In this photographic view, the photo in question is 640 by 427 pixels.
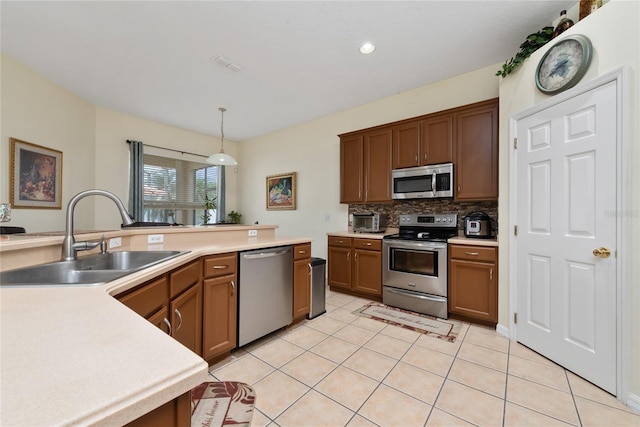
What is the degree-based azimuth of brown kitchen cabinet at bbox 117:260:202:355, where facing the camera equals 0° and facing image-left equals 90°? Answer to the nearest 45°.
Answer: approximately 315°

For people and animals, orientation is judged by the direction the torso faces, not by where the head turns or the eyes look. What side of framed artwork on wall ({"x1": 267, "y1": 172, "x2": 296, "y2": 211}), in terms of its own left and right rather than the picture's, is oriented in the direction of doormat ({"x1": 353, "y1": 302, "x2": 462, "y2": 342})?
left

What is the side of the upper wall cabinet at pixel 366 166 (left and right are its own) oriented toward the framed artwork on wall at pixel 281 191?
right

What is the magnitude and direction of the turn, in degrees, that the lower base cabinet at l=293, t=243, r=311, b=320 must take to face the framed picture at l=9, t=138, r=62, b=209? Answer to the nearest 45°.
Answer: approximately 135° to its right

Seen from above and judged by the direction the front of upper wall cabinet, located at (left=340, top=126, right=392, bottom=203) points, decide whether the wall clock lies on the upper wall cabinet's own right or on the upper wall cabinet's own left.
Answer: on the upper wall cabinet's own left

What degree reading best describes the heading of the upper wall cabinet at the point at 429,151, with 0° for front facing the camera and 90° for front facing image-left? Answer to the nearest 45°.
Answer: approximately 45°

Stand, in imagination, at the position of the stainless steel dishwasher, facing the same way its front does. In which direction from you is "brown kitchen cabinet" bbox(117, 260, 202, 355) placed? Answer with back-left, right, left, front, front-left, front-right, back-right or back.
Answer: right

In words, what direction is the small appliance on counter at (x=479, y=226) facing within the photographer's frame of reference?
facing the viewer and to the left of the viewer

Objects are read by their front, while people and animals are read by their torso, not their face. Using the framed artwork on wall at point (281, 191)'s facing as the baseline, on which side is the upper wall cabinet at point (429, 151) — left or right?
on its left

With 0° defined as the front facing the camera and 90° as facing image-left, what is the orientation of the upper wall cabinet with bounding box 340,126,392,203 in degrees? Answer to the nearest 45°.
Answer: approximately 45°

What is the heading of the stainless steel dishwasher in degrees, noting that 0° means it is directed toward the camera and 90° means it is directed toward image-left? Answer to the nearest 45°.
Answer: approximately 315°
